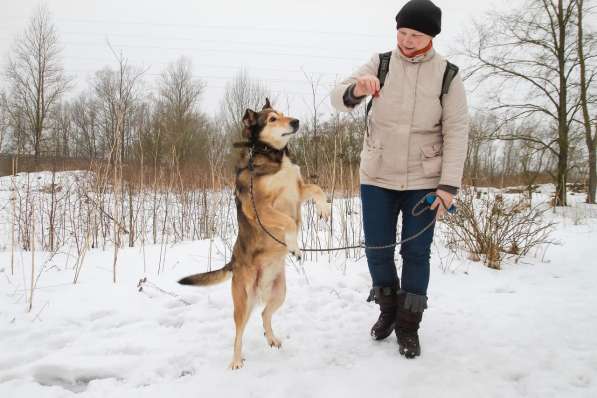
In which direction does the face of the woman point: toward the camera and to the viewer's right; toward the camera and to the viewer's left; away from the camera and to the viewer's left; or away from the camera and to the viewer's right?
toward the camera and to the viewer's left

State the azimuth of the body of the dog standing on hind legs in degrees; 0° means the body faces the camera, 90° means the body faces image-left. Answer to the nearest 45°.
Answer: approximately 315°

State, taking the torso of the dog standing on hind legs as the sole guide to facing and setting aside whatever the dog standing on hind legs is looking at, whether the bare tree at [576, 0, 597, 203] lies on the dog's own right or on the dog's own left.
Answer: on the dog's own left

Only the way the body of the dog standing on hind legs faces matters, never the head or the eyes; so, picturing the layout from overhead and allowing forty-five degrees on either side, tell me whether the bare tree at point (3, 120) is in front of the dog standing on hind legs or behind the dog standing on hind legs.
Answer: behind

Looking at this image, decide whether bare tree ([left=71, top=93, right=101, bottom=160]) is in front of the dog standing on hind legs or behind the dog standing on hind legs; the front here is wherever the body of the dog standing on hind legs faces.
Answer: behind

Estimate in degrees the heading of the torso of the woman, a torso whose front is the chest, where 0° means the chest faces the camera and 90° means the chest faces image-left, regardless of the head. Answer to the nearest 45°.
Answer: approximately 0°

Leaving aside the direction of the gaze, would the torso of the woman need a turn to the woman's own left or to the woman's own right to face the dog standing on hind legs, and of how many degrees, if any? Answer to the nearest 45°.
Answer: approximately 90° to the woman's own right

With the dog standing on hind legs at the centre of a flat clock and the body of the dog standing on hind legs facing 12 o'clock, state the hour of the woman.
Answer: The woman is roughly at 11 o'clock from the dog standing on hind legs.

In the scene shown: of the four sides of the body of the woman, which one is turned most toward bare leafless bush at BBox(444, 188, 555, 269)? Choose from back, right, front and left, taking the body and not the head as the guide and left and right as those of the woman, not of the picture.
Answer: back

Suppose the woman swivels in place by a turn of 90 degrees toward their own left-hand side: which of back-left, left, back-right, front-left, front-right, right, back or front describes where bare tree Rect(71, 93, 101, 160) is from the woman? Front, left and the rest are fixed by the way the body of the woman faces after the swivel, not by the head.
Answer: back-left

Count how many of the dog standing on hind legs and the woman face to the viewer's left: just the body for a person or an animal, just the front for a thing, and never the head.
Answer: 0
